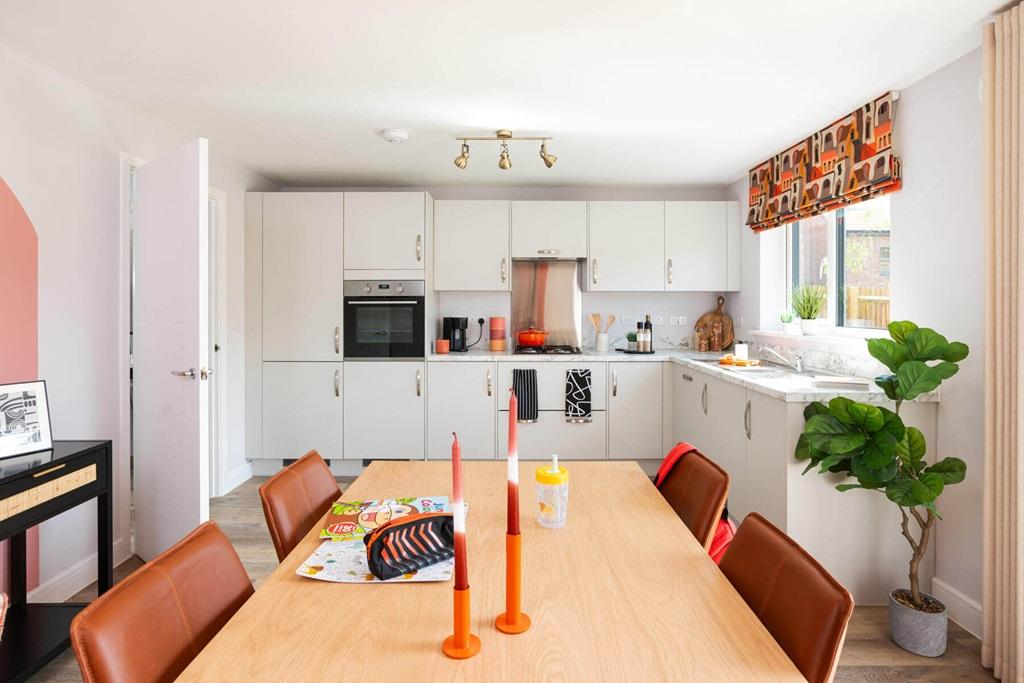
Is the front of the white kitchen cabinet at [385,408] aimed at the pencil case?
yes

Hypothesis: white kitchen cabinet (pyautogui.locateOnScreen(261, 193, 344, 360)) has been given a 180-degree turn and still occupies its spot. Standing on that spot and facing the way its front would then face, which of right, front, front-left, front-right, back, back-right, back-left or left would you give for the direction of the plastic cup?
back

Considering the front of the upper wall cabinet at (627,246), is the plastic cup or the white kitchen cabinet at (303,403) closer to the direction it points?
the plastic cup

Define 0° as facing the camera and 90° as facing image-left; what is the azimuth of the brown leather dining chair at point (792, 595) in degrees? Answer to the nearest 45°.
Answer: approximately 45°

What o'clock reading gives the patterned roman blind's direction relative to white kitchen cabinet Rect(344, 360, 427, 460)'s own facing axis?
The patterned roman blind is roughly at 10 o'clock from the white kitchen cabinet.

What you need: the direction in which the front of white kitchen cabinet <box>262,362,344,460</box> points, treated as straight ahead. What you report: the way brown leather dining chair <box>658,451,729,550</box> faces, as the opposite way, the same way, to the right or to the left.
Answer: to the right

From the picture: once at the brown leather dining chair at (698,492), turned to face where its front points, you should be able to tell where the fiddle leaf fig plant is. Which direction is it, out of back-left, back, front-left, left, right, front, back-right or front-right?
back

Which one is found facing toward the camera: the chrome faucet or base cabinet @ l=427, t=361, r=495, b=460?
the base cabinet

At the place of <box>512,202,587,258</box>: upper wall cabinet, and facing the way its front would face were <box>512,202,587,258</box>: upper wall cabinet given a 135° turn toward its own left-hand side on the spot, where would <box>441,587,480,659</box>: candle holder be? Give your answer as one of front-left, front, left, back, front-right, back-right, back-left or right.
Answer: back-right

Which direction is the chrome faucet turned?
to the viewer's left

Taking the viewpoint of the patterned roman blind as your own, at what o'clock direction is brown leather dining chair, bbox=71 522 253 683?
The brown leather dining chair is roughly at 11 o'clock from the patterned roman blind.

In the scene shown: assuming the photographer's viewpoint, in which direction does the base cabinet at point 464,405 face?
facing the viewer

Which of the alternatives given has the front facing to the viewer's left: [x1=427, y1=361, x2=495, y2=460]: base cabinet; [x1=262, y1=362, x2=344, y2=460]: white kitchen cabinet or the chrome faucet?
the chrome faucet

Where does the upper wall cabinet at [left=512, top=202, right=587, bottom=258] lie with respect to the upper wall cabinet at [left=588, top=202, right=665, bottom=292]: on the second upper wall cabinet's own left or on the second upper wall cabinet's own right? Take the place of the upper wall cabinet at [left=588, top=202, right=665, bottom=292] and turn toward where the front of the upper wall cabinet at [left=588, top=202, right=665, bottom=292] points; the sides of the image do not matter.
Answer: on the second upper wall cabinet's own right

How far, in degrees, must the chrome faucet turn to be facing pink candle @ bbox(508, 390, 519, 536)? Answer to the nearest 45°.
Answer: approximately 90° to its left

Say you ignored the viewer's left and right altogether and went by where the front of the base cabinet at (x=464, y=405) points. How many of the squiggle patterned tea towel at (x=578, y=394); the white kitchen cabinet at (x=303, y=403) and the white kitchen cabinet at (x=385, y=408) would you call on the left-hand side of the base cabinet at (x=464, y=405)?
1

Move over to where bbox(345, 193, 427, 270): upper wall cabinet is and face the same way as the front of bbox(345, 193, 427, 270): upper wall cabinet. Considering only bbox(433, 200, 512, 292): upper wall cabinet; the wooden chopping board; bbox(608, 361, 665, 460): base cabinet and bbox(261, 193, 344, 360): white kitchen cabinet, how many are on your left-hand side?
3

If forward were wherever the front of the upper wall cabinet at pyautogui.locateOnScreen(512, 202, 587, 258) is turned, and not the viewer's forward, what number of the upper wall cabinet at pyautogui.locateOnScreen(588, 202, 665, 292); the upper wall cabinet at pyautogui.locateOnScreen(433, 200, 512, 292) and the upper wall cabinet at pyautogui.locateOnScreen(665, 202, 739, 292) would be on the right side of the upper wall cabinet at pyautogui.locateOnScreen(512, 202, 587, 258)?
1

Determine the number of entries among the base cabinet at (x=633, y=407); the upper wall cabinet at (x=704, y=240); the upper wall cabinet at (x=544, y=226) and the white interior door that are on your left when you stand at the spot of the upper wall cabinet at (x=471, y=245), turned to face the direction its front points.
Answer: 3

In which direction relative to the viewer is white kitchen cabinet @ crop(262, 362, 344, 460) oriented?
toward the camera

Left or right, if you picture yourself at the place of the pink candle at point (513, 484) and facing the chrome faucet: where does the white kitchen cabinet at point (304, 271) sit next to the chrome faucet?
left
